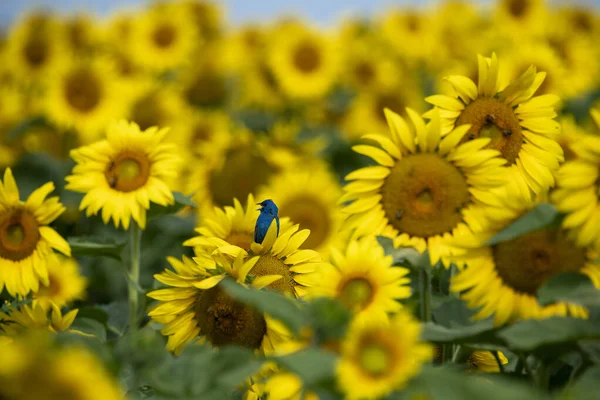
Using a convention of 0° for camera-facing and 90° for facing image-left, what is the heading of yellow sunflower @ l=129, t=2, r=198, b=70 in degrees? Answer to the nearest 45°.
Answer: approximately 0°

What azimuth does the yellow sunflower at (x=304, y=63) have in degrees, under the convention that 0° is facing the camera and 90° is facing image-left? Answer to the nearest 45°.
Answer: approximately 0°

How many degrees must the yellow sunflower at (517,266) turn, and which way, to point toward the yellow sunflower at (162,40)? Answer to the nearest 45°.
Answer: approximately 135° to its right
